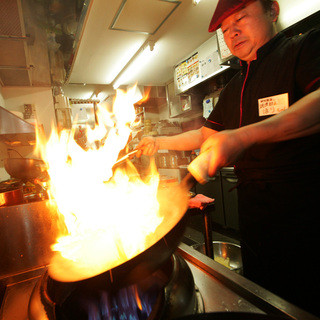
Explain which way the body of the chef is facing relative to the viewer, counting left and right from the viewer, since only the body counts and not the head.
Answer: facing the viewer and to the left of the viewer

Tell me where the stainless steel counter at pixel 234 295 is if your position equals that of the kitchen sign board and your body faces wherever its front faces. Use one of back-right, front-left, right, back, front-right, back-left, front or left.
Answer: front-left

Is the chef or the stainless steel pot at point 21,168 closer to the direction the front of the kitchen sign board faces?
the stainless steel pot

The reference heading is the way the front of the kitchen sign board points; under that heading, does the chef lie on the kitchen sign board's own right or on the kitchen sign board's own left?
on the kitchen sign board's own left

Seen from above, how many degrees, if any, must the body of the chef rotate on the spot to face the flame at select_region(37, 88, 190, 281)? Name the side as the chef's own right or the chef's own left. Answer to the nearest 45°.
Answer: approximately 45° to the chef's own right

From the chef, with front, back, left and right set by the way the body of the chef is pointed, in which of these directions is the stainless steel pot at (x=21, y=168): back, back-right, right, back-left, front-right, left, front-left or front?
front-right

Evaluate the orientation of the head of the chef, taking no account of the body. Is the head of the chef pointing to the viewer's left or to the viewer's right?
to the viewer's left

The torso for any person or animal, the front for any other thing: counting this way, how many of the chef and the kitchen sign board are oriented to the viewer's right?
0

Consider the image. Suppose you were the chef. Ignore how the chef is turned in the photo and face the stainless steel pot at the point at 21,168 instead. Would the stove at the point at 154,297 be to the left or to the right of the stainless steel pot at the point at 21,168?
left

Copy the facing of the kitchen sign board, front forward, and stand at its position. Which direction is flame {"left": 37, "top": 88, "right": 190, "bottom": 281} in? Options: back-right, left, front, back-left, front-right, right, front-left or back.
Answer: front-left
